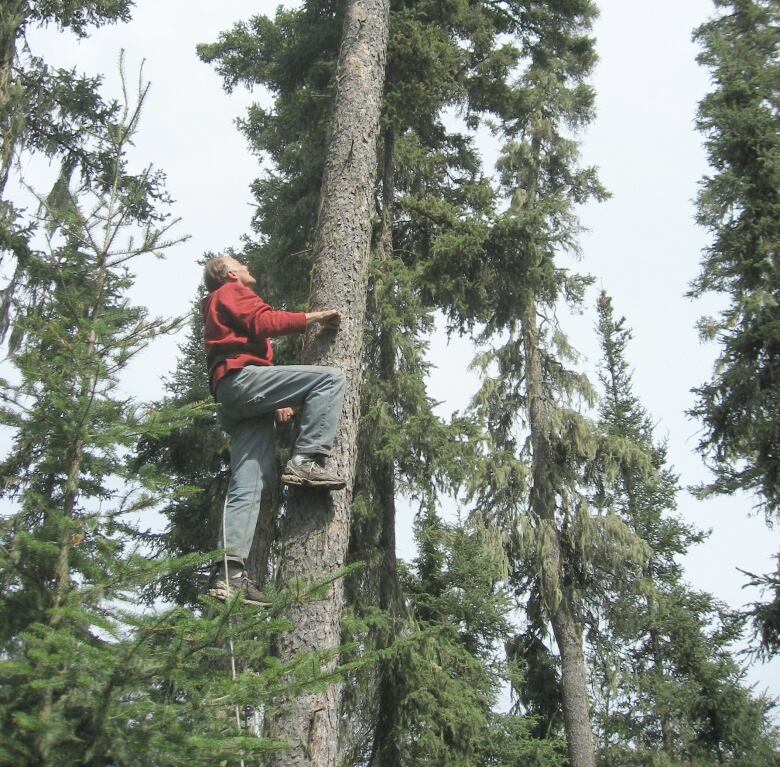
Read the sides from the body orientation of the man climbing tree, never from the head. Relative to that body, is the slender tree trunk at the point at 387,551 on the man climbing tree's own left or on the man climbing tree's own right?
on the man climbing tree's own left

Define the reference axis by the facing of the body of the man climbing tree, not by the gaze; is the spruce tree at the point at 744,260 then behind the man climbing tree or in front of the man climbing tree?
in front

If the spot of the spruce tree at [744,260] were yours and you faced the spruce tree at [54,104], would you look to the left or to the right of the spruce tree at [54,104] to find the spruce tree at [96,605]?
left

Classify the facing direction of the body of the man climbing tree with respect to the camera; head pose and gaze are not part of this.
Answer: to the viewer's right

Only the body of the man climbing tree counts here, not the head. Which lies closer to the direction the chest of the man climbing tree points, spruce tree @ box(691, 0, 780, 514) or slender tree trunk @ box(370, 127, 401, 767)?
the spruce tree

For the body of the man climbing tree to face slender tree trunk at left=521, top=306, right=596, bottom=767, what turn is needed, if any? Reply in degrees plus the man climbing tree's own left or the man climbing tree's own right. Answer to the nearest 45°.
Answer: approximately 45° to the man climbing tree's own left
